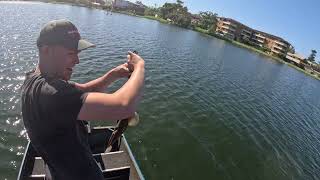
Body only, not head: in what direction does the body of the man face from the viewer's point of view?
to the viewer's right

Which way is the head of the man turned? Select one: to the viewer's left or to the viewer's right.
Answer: to the viewer's right
